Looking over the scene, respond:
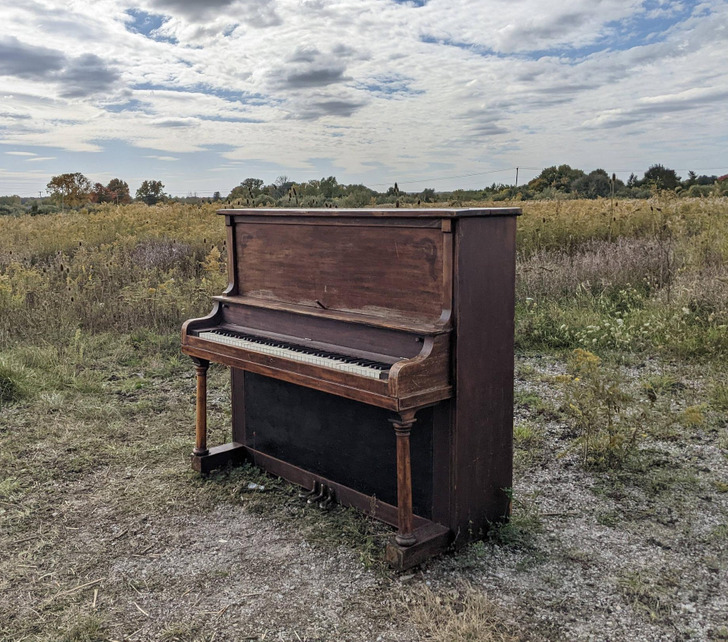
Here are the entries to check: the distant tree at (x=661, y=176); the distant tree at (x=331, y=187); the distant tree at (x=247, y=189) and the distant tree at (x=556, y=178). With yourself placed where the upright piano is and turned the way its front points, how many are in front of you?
0

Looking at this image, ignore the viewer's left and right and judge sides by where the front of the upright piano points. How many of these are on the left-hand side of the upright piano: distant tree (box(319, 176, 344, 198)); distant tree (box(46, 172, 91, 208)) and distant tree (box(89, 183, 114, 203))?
0

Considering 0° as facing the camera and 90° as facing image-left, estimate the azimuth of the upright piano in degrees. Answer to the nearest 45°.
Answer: approximately 45°

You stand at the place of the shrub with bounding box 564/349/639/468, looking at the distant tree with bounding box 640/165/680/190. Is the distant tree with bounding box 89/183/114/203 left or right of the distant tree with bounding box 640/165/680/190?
left

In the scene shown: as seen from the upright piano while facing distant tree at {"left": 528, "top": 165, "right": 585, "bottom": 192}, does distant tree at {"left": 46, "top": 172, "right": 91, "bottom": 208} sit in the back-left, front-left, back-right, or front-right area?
front-left

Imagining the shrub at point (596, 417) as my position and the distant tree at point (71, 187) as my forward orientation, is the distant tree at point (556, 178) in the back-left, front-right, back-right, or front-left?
front-right

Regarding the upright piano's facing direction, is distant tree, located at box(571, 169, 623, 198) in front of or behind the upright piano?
behind

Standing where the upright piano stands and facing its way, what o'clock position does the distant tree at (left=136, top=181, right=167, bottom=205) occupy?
The distant tree is roughly at 4 o'clock from the upright piano.

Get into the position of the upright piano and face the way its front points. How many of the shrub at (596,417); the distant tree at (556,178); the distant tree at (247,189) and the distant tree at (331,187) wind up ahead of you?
0

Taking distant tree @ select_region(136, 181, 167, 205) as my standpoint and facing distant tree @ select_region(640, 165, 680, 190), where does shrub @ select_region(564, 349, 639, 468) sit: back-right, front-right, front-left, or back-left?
front-right

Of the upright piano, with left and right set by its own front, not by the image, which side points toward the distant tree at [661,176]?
back

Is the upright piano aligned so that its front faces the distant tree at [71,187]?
no

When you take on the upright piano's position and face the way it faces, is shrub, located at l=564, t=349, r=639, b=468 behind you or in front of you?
behind

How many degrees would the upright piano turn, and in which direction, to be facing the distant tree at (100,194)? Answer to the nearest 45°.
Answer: approximately 135° to its right

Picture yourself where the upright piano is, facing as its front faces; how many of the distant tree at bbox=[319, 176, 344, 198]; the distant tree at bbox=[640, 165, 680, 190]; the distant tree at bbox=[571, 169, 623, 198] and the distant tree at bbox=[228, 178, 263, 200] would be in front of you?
0

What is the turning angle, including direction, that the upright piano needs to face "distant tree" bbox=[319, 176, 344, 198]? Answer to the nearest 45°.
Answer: approximately 135° to its right

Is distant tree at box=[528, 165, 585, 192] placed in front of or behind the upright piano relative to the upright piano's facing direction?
behind

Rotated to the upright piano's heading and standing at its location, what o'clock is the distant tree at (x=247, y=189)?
The distant tree is roughly at 4 o'clock from the upright piano.

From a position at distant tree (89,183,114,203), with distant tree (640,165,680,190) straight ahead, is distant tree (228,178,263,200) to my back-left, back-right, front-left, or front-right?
front-right
